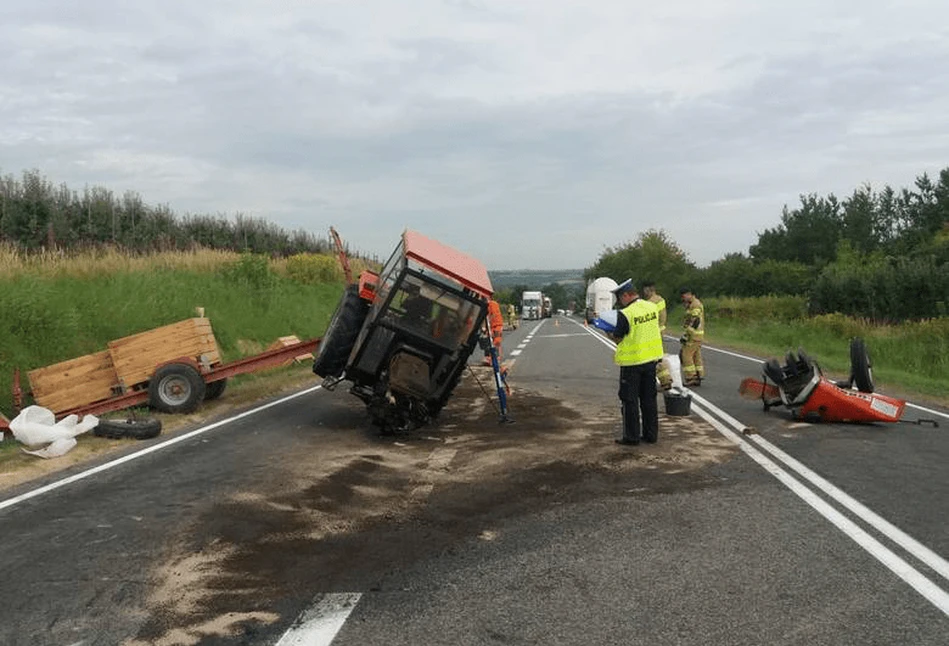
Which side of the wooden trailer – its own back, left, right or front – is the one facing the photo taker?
right

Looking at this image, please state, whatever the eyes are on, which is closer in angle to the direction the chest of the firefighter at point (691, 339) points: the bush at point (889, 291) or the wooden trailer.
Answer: the wooden trailer

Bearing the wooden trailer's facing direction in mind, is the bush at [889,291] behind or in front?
in front

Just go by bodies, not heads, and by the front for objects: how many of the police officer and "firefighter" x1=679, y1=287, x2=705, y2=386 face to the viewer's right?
0

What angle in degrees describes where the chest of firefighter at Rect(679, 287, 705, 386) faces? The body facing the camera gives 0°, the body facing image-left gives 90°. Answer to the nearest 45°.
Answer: approximately 90°

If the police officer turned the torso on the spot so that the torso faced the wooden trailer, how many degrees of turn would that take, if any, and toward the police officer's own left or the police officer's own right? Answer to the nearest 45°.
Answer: approximately 45° to the police officer's own left

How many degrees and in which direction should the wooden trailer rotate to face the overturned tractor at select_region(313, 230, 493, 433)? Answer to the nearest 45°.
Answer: approximately 45° to its right

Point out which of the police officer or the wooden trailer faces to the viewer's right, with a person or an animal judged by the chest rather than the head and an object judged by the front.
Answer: the wooden trailer

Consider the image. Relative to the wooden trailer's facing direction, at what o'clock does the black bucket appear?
The black bucket is roughly at 1 o'clock from the wooden trailer.

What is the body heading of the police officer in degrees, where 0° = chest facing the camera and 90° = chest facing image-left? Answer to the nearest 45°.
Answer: approximately 135°

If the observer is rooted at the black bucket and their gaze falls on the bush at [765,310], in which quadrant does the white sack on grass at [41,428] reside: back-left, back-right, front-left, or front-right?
back-left

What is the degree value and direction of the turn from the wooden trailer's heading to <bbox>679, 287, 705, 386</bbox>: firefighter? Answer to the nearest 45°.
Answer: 0° — it already faces them
